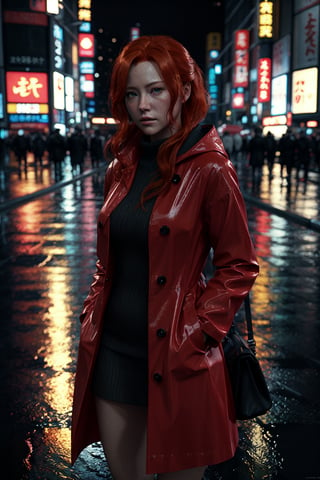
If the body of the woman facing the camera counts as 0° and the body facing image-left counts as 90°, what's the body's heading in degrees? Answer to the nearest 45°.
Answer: approximately 45°
